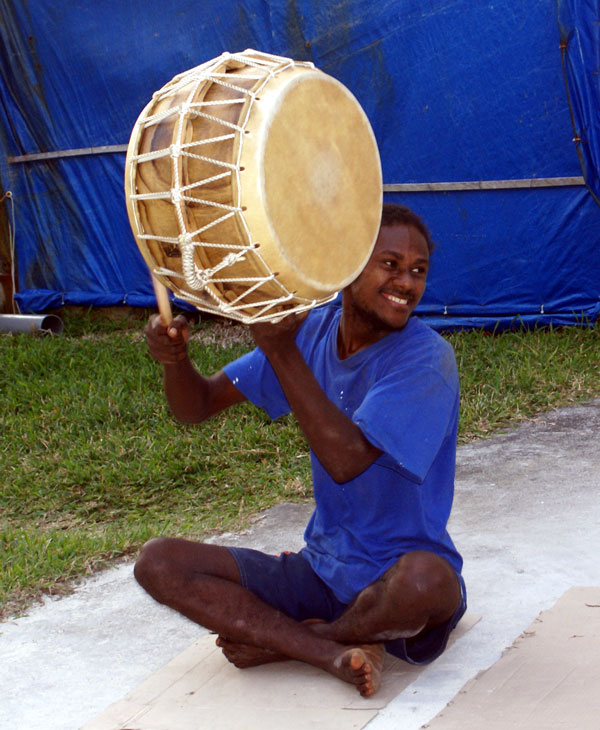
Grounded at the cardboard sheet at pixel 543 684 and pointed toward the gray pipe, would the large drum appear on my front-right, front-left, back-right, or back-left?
front-left

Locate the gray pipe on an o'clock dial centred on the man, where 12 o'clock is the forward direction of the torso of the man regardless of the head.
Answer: The gray pipe is roughly at 4 o'clock from the man.

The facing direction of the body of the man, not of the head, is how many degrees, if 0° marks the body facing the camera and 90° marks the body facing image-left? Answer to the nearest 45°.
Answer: approximately 45°
